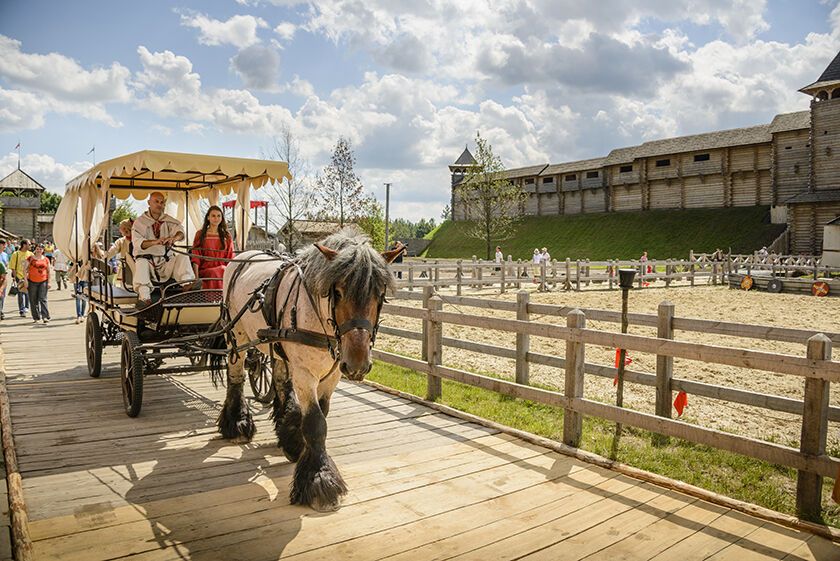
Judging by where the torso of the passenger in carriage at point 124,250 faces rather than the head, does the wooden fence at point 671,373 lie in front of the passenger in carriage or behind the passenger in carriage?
in front

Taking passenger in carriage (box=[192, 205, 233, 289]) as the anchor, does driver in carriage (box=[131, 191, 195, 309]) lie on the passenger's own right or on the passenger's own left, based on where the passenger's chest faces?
on the passenger's own right

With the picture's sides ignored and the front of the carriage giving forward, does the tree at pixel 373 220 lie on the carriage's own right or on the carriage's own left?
on the carriage's own left

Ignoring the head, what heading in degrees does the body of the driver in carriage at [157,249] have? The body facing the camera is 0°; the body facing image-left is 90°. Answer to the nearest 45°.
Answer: approximately 0°

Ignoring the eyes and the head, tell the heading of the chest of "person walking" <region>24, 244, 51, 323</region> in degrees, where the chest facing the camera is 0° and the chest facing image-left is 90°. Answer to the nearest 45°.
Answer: approximately 0°

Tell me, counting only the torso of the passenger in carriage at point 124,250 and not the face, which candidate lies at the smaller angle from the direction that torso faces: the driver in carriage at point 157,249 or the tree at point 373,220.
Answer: the driver in carriage

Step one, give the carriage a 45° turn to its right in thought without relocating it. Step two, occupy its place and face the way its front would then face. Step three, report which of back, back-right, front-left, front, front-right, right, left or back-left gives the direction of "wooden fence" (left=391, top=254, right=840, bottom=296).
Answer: back-left

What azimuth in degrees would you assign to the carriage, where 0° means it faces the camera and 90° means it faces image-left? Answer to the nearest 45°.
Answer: approximately 315°
